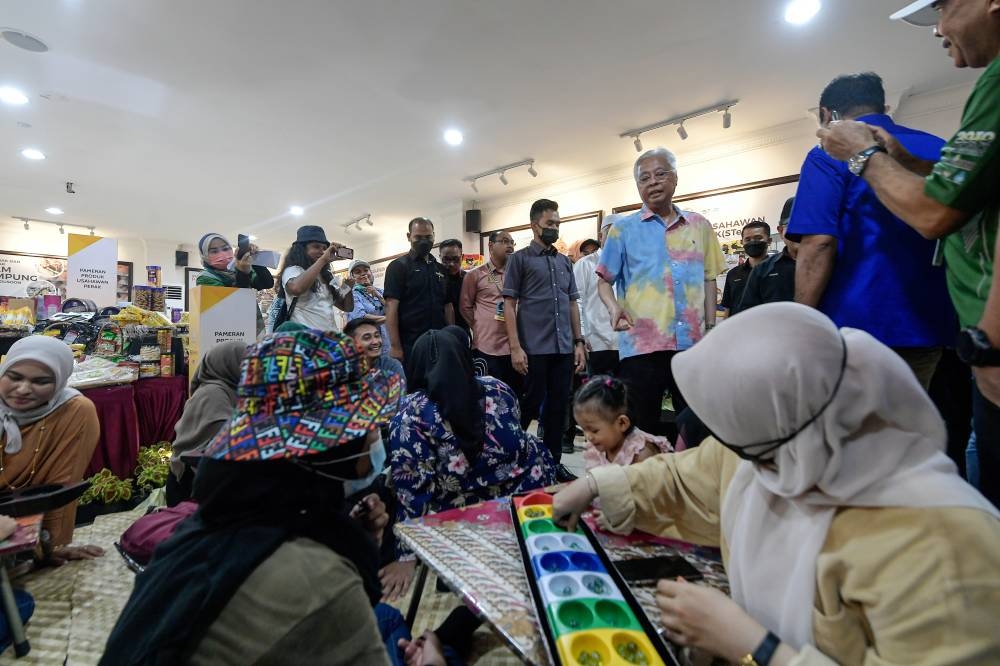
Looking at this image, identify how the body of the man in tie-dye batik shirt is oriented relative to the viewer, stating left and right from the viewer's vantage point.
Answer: facing the viewer

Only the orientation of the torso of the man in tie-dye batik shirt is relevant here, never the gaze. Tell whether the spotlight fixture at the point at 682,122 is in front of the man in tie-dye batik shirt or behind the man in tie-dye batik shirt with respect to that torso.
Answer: behind

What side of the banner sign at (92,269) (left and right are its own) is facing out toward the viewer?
front

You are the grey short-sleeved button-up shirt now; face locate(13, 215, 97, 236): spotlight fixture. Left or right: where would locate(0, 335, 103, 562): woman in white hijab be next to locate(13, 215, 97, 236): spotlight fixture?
left

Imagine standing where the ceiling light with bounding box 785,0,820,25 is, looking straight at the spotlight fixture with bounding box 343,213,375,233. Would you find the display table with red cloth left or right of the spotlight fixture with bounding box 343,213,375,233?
left

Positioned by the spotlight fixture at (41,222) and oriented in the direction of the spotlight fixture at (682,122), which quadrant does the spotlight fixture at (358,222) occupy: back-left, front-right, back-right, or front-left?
front-left

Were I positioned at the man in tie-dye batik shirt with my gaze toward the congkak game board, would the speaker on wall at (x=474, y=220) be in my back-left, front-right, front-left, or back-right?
back-right

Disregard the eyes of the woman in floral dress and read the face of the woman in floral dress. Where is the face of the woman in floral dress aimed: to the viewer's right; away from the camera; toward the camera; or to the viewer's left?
away from the camera

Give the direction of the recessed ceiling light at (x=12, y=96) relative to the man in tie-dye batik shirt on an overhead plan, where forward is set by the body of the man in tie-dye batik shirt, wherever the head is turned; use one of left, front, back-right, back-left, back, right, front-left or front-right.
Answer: right

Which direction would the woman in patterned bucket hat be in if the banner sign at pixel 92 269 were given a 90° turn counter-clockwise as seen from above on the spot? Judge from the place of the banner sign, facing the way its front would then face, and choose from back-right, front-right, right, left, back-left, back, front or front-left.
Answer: right

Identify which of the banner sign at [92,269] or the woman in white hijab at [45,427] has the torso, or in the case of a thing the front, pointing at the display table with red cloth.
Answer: the banner sign

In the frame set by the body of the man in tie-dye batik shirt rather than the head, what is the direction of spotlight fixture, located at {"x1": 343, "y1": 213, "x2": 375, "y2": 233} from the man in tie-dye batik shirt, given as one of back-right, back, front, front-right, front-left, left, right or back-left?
back-right

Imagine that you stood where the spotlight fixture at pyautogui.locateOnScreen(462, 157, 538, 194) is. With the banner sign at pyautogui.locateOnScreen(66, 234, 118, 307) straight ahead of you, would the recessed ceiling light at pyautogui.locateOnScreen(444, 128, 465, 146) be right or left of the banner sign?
left
